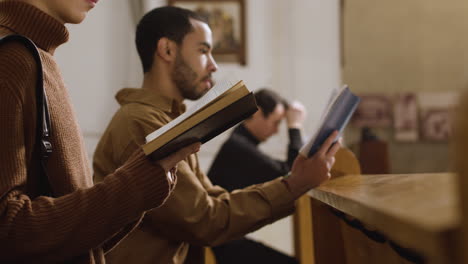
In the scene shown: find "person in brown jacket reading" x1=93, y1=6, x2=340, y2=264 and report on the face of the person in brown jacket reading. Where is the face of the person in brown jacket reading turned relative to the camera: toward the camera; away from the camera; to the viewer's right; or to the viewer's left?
to the viewer's right

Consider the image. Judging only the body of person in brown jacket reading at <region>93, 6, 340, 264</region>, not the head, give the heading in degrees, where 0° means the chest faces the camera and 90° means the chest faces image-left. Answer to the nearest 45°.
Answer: approximately 270°

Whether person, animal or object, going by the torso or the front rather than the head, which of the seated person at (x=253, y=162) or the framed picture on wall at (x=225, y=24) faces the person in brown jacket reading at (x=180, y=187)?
the framed picture on wall

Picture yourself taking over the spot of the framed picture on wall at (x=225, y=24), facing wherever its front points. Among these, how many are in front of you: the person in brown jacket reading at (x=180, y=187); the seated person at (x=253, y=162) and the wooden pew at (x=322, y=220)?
3

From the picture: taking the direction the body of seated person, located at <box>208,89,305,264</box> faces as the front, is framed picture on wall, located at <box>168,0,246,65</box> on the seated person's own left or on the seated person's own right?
on the seated person's own left

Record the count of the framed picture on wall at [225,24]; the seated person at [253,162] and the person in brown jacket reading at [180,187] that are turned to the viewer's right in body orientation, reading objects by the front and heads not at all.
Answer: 2

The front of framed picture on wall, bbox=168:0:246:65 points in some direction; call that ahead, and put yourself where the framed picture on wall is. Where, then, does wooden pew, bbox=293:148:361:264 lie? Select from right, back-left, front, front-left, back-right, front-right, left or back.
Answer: front

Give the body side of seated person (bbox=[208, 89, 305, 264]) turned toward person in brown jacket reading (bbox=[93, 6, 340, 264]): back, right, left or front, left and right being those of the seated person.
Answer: right

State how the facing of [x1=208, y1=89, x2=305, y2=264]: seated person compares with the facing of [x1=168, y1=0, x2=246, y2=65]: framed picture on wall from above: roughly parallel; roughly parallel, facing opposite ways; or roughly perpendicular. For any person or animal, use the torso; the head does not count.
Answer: roughly perpendicular

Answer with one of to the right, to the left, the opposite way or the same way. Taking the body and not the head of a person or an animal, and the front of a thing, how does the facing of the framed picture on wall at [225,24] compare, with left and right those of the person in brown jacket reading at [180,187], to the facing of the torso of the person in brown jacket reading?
to the right

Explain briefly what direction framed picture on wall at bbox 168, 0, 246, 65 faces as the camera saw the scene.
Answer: facing the viewer

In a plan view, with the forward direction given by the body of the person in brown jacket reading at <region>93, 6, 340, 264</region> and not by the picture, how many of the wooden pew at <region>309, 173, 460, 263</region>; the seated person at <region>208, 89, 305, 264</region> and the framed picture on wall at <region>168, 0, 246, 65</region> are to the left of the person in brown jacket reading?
2

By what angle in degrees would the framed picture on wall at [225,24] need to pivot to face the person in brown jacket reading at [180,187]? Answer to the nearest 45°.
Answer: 0° — it already faces them

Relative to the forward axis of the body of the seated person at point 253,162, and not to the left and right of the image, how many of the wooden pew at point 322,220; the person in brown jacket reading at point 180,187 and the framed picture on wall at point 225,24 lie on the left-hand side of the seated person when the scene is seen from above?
1

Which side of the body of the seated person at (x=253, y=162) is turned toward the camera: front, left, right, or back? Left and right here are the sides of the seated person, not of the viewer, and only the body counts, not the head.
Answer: right

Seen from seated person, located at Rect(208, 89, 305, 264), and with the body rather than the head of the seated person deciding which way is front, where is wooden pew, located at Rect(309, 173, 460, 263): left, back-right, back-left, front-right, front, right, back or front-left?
right

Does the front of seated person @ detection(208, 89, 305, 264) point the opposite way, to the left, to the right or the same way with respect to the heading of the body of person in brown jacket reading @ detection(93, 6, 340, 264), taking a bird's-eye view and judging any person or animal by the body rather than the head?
the same way
